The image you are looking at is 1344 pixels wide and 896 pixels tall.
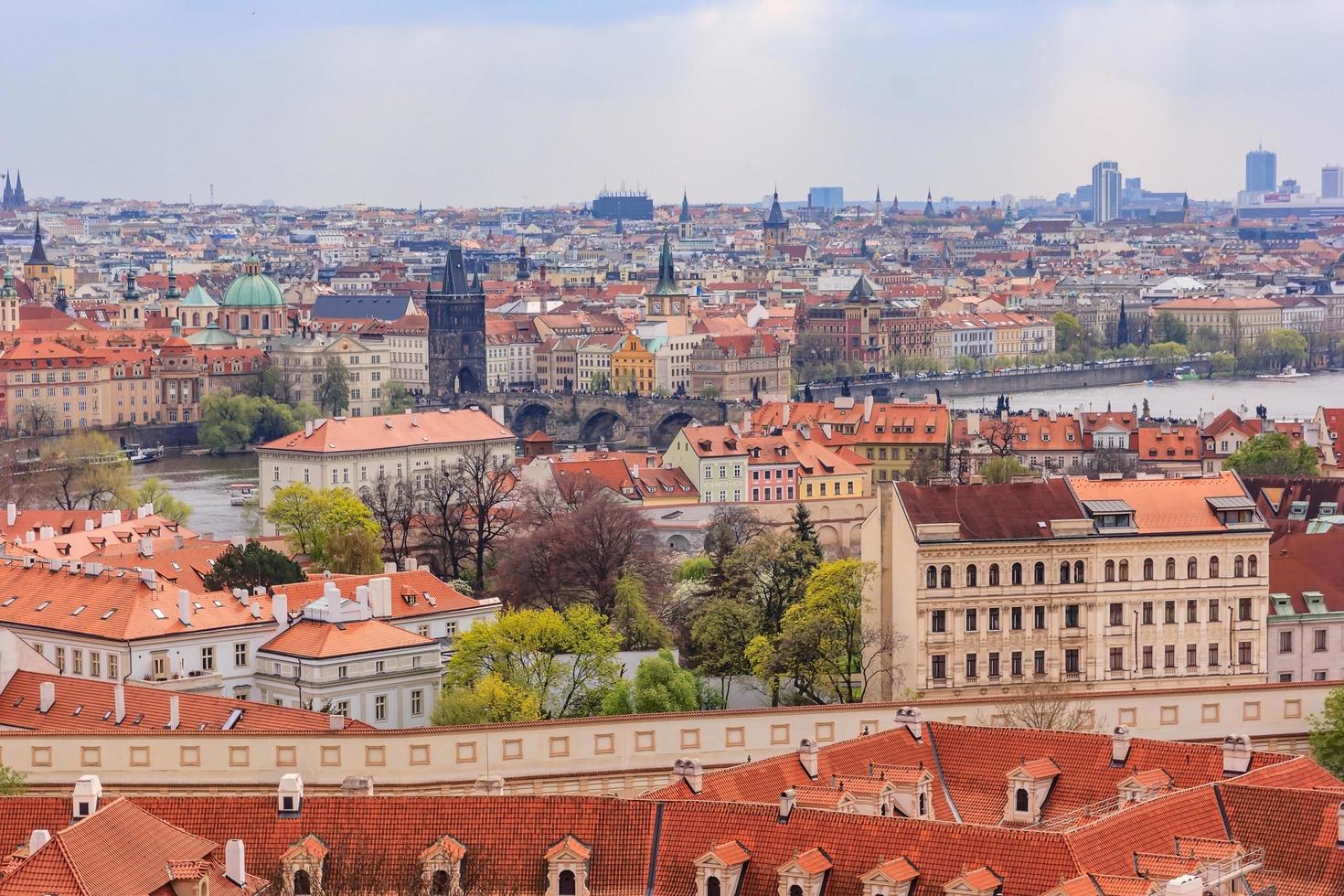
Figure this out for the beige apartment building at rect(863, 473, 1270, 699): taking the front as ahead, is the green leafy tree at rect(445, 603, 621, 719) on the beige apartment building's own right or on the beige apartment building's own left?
on the beige apartment building's own right

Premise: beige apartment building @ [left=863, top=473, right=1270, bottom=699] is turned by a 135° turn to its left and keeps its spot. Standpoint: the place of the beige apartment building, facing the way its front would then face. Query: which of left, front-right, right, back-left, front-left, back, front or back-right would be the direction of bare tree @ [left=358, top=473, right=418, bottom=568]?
left

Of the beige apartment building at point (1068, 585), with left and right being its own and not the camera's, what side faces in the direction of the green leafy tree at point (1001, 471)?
back

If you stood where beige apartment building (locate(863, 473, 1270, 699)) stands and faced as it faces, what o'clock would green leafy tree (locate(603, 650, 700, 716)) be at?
The green leafy tree is roughly at 2 o'clock from the beige apartment building.

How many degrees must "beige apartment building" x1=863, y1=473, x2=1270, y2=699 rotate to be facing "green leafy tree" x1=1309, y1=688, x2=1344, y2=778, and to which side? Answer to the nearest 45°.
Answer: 0° — it already faces it

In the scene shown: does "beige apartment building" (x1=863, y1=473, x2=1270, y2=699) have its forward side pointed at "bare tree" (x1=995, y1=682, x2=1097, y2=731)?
yes

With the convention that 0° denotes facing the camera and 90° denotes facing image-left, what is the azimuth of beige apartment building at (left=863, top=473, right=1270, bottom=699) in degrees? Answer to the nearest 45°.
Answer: approximately 0°
